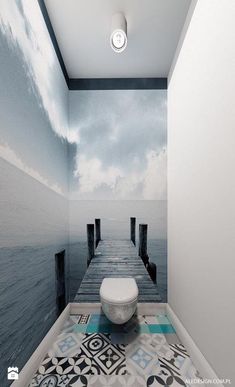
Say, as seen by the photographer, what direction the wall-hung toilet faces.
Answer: facing the viewer
